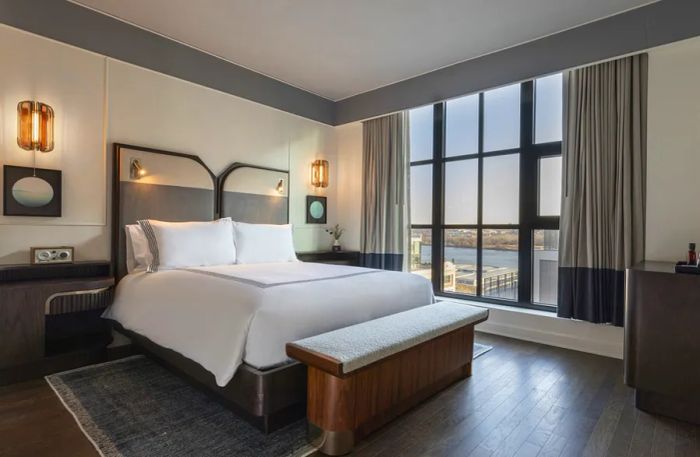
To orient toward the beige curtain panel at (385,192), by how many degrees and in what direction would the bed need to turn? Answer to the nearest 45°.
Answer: approximately 90° to its left

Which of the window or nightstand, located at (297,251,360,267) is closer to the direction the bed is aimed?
the window

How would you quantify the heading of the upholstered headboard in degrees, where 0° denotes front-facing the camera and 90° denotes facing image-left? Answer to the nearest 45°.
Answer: approximately 315°

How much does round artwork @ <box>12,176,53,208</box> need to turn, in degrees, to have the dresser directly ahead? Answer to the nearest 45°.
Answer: approximately 45° to its left

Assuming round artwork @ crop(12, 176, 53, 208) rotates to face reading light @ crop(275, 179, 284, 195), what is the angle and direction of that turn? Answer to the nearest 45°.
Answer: approximately 90° to its left

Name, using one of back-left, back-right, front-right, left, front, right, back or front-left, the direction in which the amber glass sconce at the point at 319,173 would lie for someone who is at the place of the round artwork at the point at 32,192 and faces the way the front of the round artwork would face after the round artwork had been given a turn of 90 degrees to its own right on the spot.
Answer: back
